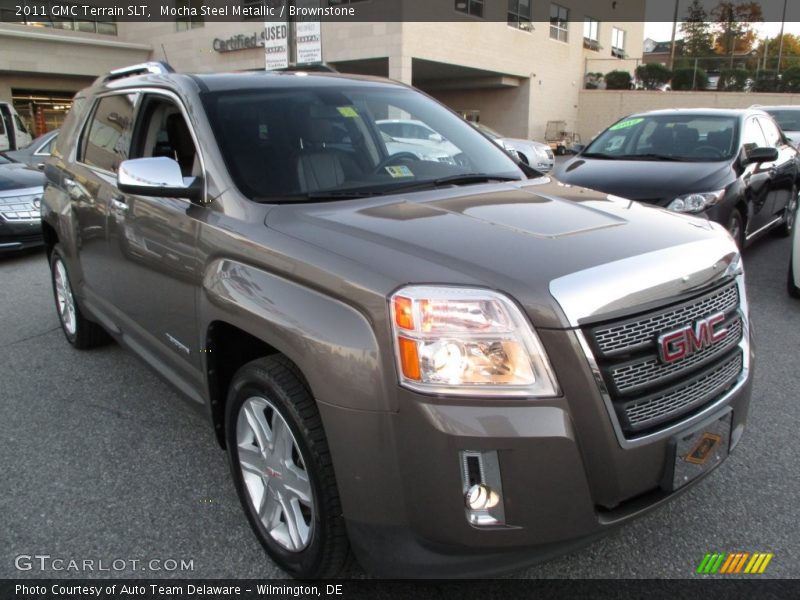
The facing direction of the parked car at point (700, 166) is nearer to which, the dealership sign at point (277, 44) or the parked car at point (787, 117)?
the dealership sign

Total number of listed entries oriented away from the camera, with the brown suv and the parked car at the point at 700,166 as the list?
0

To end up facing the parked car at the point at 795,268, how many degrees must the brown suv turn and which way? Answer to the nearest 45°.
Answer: approximately 90° to its left

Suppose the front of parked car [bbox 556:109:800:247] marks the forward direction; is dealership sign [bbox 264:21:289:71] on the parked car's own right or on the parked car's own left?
on the parked car's own right

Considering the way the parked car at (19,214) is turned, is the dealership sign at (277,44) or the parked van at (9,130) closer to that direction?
the dealership sign

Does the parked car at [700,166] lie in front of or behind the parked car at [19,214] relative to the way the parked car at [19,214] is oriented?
in front

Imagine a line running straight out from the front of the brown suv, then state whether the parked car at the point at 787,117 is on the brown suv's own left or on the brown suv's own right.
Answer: on the brown suv's own left

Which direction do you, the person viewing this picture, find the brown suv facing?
facing the viewer and to the right of the viewer

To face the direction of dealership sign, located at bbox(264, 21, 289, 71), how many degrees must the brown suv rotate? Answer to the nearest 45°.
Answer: approximately 135° to its left

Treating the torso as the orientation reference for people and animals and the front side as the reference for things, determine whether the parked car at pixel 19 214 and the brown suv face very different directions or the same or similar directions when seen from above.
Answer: same or similar directions

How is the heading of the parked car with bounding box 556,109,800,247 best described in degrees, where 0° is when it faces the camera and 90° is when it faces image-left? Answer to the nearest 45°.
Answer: approximately 45°

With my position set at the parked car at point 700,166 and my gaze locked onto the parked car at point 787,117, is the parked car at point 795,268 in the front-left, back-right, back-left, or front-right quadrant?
back-right

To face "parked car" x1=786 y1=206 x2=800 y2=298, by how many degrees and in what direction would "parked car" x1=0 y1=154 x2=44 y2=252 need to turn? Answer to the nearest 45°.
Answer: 0° — it already faces it

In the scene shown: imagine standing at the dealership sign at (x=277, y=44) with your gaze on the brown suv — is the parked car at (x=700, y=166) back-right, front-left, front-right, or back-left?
front-left

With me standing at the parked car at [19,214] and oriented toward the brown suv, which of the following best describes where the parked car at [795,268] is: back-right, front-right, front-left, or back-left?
front-left
